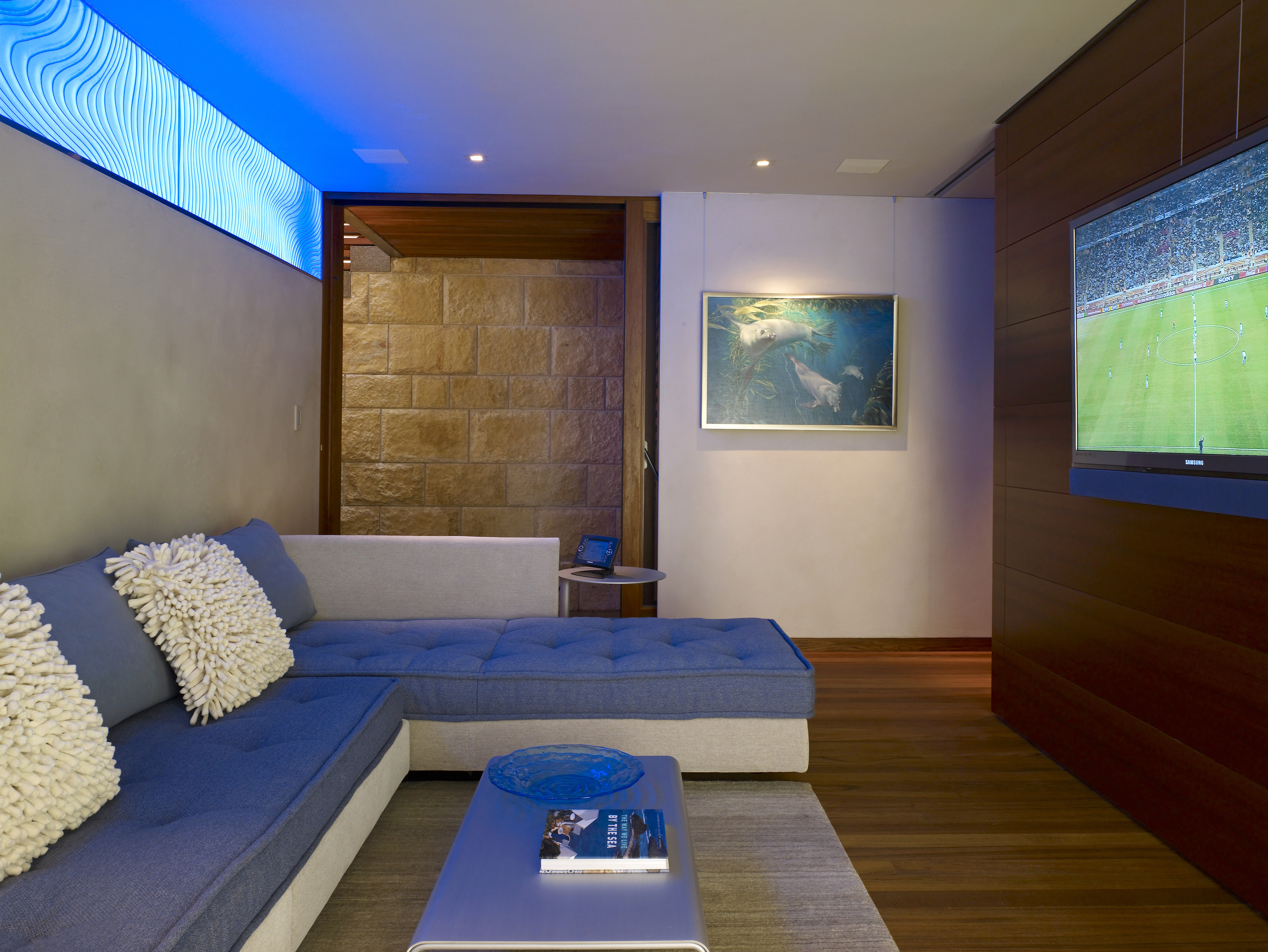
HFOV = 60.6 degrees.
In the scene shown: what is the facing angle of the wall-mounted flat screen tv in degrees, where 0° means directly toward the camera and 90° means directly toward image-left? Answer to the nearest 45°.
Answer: approximately 45°

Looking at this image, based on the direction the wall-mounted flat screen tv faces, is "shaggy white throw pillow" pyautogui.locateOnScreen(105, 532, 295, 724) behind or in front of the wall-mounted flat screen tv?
in front

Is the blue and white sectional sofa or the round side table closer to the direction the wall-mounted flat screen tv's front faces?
the blue and white sectional sofa

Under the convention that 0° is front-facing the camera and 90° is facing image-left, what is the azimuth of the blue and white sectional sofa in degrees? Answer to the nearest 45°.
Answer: approximately 315°

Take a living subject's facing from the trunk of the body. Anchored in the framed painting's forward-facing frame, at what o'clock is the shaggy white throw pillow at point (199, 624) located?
The shaggy white throw pillow is roughly at 1 o'clock from the framed painting.

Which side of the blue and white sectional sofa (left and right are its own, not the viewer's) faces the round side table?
left

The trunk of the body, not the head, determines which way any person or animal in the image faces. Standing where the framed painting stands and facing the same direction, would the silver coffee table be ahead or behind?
ahead

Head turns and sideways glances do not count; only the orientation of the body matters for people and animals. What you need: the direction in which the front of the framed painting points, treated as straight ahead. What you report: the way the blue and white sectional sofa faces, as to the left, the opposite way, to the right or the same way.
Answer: to the left

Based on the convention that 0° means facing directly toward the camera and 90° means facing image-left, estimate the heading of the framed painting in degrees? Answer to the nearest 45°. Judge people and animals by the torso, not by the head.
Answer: approximately 0°

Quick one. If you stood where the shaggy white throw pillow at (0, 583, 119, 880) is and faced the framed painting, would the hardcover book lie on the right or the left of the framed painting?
right
